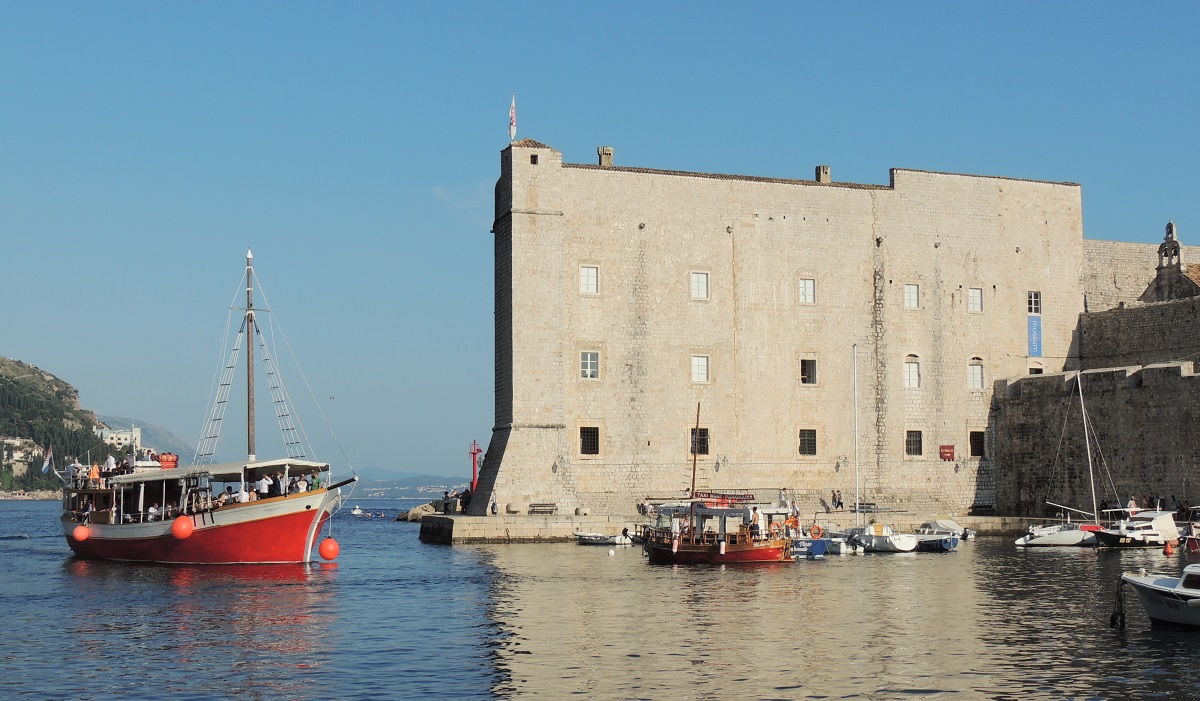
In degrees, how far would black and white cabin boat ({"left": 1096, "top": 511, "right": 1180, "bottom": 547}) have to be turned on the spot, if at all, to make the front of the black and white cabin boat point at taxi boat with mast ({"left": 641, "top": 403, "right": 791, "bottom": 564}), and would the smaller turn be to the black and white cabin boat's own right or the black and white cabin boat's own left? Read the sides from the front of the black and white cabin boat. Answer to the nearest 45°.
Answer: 0° — it already faces it

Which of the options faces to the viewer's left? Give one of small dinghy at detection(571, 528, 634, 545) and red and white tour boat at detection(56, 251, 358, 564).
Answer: the small dinghy

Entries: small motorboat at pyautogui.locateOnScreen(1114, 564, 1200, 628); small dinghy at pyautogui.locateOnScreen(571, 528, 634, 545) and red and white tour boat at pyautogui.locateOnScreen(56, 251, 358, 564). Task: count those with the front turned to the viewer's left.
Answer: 2

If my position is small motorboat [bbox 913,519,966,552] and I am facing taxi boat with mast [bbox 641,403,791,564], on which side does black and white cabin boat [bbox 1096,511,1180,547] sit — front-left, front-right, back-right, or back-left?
back-left

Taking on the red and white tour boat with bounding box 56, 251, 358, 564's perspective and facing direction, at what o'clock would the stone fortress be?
The stone fortress is roughly at 10 o'clock from the red and white tour boat.

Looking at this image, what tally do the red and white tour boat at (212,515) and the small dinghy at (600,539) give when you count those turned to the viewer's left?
1

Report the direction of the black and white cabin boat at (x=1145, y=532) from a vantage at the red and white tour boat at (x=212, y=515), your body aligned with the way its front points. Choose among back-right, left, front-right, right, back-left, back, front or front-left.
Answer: front-left

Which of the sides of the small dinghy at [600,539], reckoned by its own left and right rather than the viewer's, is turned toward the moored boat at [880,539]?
back

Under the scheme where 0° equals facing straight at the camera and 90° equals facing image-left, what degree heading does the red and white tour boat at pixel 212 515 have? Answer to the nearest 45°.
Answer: approximately 315°

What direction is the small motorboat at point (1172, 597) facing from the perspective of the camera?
to the viewer's left

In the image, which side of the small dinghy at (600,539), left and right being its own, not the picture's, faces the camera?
left

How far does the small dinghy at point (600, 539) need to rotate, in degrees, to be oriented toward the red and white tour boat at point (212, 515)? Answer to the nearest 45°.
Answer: approximately 45° to its left

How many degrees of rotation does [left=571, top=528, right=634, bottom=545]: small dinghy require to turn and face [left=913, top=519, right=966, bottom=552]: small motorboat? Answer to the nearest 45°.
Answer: approximately 180°
